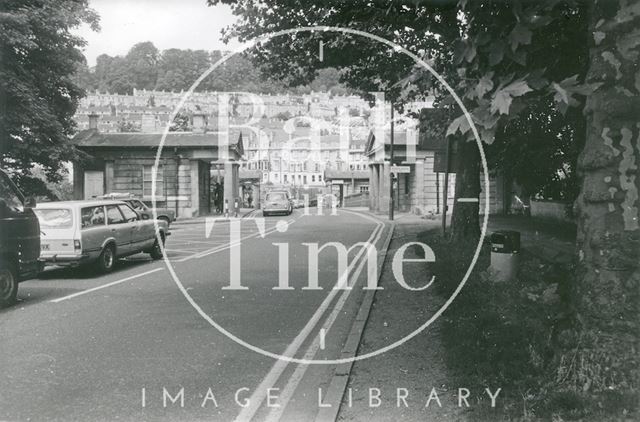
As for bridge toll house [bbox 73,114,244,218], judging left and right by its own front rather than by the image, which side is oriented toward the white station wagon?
right

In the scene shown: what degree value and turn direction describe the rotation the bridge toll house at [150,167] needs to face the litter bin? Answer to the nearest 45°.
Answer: approximately 90° to its right

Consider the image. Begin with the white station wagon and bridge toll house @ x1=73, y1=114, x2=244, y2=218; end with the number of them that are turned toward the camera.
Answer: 0

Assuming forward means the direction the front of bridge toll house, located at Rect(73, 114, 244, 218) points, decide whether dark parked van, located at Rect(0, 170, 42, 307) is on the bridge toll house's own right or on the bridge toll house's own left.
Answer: on the bridge toll house's own right

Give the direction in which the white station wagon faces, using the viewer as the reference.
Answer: facing away from the viewer and to the right of the viewer

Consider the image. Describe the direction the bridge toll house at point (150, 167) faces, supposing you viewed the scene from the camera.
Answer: facing to the right of the viewer

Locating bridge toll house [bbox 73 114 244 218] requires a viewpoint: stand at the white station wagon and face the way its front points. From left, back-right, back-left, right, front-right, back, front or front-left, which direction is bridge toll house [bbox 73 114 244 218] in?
front-left

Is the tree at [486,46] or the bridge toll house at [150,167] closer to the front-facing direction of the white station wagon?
the bridge toll house

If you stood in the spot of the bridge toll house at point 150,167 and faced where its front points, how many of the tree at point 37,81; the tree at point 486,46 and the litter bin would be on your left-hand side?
0

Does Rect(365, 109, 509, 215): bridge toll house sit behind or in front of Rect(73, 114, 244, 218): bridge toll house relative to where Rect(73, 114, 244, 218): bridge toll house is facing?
in front

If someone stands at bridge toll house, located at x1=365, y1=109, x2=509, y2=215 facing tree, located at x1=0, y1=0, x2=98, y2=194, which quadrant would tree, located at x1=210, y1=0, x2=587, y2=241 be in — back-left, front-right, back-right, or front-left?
front-left

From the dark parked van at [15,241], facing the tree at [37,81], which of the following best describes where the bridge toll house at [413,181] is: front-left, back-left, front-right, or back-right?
front-right

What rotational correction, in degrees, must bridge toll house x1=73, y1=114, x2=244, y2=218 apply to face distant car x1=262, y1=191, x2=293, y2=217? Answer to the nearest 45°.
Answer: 0° — it already faces it

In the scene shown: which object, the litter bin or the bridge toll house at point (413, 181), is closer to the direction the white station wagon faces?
the bridge toll house

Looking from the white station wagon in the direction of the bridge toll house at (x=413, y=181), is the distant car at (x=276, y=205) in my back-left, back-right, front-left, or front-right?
front-left

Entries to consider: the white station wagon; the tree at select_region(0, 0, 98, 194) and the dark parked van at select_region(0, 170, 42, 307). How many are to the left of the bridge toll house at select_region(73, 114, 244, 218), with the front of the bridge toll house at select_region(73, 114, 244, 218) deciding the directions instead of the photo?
0
